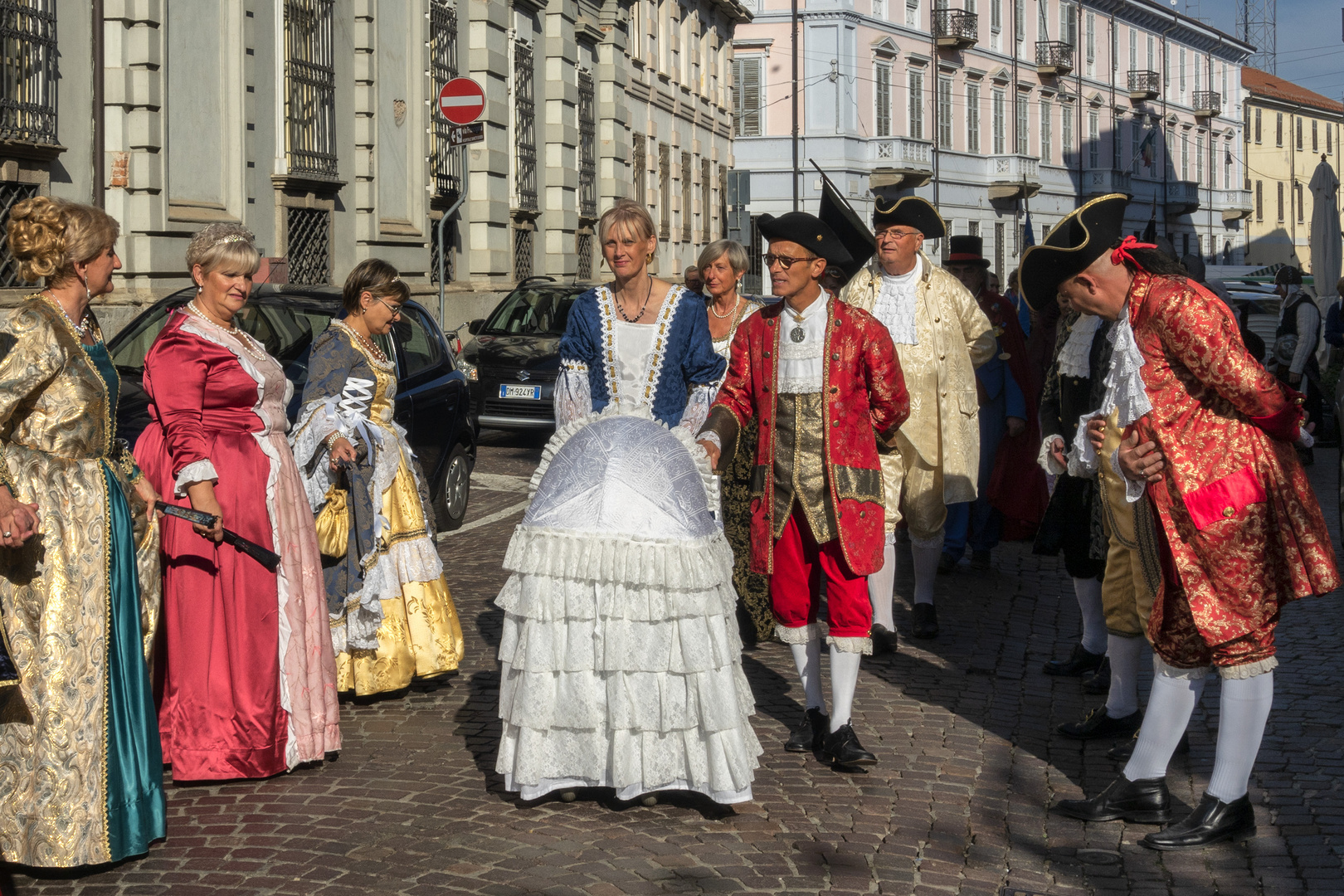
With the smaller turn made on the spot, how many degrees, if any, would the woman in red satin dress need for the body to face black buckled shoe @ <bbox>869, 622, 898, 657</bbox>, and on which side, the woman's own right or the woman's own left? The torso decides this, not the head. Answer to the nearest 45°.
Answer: approximately 90° to the woman's own left

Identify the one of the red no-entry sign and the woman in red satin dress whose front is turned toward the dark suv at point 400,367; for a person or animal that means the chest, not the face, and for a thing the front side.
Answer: the red no-entry sign

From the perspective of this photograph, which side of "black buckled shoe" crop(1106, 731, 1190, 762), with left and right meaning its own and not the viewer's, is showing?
left

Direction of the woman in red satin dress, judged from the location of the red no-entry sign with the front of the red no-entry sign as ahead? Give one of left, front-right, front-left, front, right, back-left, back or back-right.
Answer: front

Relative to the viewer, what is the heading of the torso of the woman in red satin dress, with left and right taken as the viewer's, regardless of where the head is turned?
facing the viewer and to the right of the viewer

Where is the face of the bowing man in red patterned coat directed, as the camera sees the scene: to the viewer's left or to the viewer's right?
to the viewer's left

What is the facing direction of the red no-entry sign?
toward the camera

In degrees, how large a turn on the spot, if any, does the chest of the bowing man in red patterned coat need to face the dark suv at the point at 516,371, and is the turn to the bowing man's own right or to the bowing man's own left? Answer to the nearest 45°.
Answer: approximately 45° to the bowing man's own right

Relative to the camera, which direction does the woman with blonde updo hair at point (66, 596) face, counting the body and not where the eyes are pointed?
to the viewer's right

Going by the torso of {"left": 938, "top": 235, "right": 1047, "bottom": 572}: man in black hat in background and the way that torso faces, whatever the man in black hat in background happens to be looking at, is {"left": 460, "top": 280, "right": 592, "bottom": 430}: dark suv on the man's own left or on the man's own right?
on the man's own right

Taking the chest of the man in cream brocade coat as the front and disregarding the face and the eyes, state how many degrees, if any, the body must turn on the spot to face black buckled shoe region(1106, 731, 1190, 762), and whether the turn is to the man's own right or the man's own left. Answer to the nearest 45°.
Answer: approximately 45° to the man's own left

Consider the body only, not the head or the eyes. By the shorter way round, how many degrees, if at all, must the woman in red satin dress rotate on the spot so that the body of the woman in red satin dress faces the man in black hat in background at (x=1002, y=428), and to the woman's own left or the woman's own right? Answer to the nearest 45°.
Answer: approximately 90° to the woman's own left

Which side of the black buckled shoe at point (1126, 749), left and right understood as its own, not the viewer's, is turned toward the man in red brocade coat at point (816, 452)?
front

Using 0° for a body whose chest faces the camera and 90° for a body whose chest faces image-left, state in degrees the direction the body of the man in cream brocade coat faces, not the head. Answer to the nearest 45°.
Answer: approximately 45°
